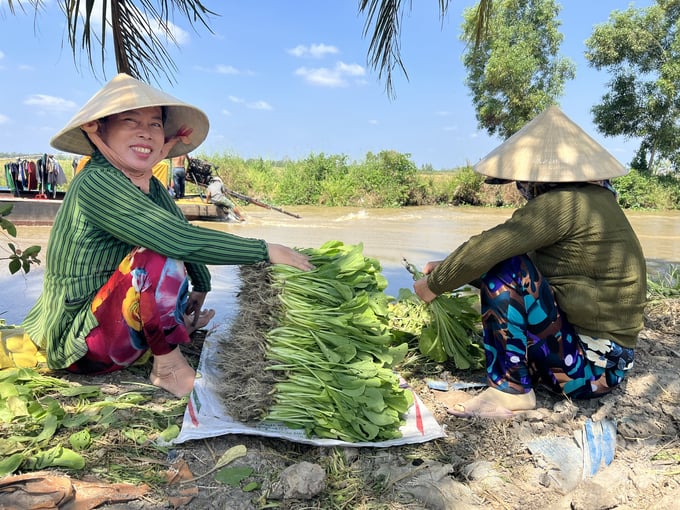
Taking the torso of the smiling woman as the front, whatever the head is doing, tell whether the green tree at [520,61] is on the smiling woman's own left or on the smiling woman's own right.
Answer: on the smiling woman's own left

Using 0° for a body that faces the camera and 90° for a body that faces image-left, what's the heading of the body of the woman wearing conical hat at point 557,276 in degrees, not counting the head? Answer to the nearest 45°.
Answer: approximately 90°

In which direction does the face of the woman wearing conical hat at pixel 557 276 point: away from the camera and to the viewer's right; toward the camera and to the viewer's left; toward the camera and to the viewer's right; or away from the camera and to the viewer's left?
away from the camera and to the viewer's left

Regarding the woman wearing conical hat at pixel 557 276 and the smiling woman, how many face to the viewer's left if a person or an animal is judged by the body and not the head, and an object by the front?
1

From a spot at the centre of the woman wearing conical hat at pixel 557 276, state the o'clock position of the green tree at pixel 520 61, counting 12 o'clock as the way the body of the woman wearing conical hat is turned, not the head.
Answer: The green tree is roughly at 3 o'clock from the woman wearing conical hat.

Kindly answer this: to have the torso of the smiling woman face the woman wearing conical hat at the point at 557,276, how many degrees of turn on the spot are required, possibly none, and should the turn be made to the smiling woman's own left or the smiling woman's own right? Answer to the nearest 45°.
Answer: approximately 45° to the smiling woman's own left

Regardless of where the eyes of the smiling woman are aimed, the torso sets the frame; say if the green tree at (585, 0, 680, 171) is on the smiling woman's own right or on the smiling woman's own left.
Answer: on the smiling woman's own left

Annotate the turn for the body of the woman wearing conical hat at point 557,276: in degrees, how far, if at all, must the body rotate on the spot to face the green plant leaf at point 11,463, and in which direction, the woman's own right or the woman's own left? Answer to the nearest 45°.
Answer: approximately 45° to the woman's own left

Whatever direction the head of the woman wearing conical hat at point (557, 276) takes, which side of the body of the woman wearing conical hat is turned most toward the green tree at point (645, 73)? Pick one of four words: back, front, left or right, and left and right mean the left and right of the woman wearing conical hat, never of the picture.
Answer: right

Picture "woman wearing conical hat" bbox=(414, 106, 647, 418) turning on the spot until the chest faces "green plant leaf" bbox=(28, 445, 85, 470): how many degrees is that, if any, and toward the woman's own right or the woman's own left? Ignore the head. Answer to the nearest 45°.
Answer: approximately 45° to the woman's own left

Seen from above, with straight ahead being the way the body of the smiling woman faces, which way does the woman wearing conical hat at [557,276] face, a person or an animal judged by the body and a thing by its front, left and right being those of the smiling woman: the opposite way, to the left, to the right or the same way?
the opposite way
